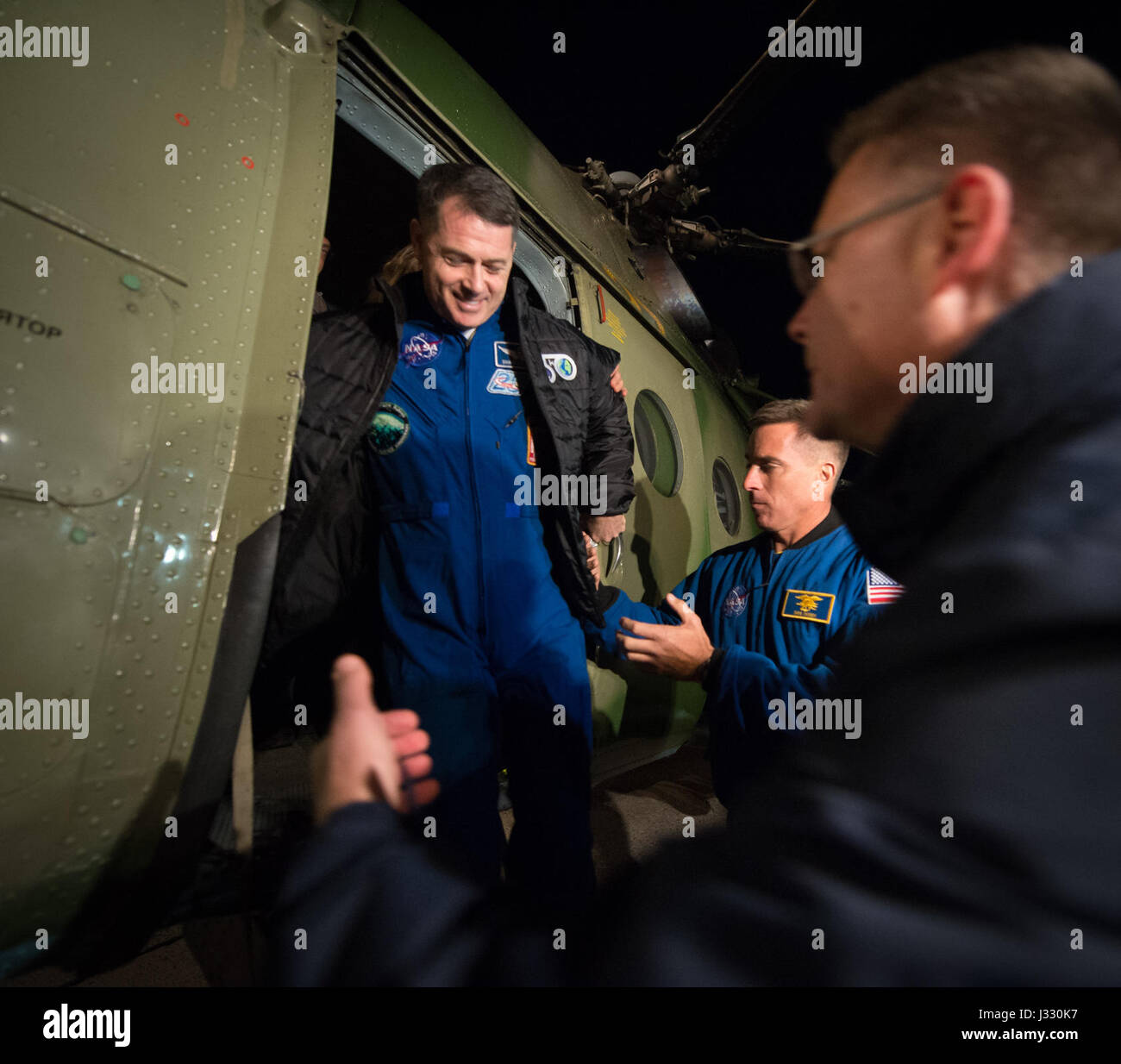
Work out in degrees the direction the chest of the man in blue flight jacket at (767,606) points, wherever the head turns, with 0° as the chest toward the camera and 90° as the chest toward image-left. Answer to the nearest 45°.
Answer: approximately 45°

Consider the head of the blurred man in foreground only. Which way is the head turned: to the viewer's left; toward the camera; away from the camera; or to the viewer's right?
to the viewer's left

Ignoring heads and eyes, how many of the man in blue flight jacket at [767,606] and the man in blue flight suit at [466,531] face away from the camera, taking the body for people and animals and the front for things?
0

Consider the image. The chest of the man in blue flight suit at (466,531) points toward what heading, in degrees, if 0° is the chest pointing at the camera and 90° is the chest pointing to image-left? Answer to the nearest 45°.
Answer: approximately 0°

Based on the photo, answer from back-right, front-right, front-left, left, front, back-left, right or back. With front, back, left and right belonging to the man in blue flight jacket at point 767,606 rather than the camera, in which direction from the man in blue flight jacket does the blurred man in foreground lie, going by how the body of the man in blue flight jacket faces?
front-left

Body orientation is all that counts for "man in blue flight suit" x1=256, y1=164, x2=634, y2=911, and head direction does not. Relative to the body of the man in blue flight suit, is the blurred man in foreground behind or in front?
in front

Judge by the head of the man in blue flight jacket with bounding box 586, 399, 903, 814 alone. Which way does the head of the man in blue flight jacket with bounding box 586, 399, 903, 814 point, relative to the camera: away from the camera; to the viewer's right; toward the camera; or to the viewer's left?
to the viewer's left
